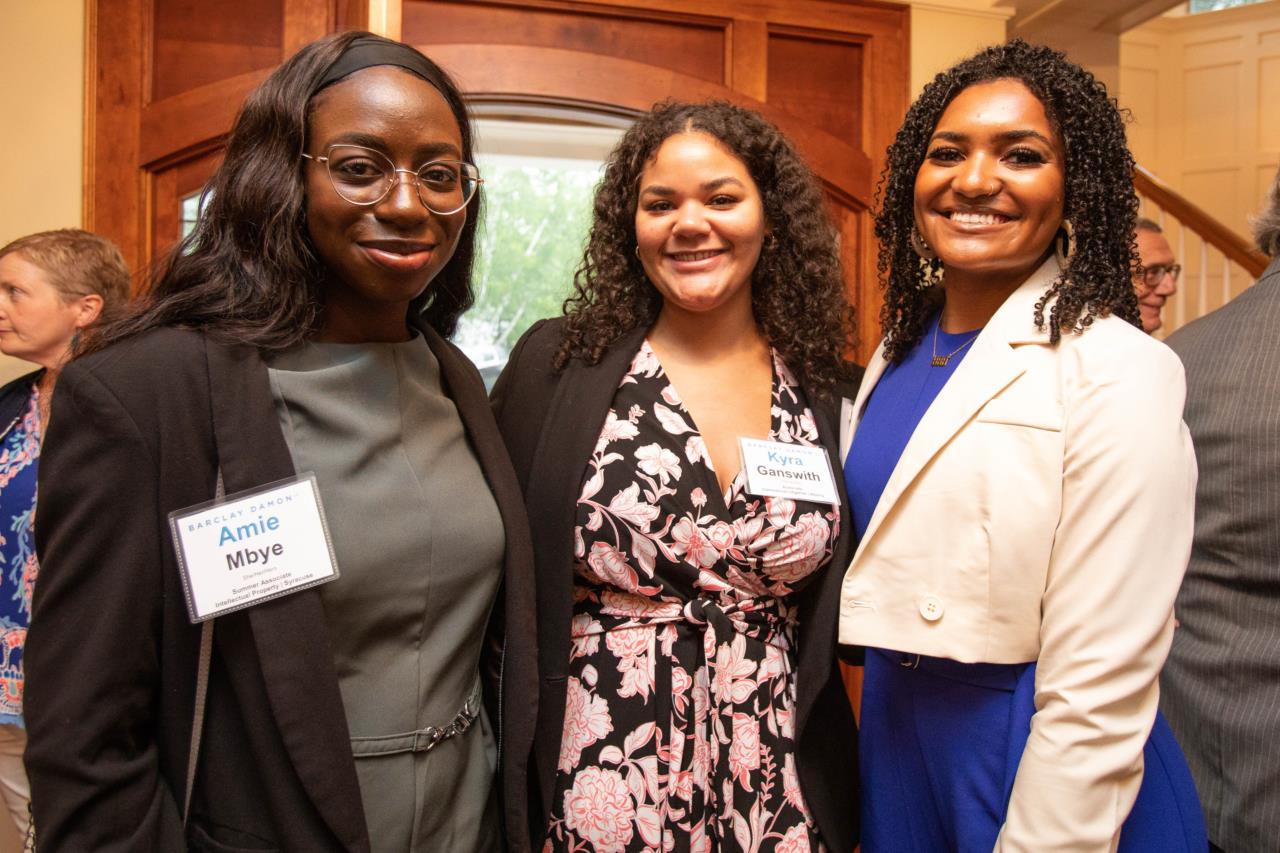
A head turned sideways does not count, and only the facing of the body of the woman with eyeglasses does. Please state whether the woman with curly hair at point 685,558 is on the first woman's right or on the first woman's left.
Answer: on the first woman's left

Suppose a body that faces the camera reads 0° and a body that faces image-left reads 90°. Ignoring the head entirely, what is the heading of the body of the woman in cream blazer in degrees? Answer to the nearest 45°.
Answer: approximately 45°

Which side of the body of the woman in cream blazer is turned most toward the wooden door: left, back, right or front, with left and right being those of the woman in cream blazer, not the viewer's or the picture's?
right

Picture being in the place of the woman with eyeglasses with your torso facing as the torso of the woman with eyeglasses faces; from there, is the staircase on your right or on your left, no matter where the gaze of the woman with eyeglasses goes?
on your left

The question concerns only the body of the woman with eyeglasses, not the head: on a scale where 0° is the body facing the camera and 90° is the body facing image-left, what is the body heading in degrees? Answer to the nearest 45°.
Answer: approximately 315°
